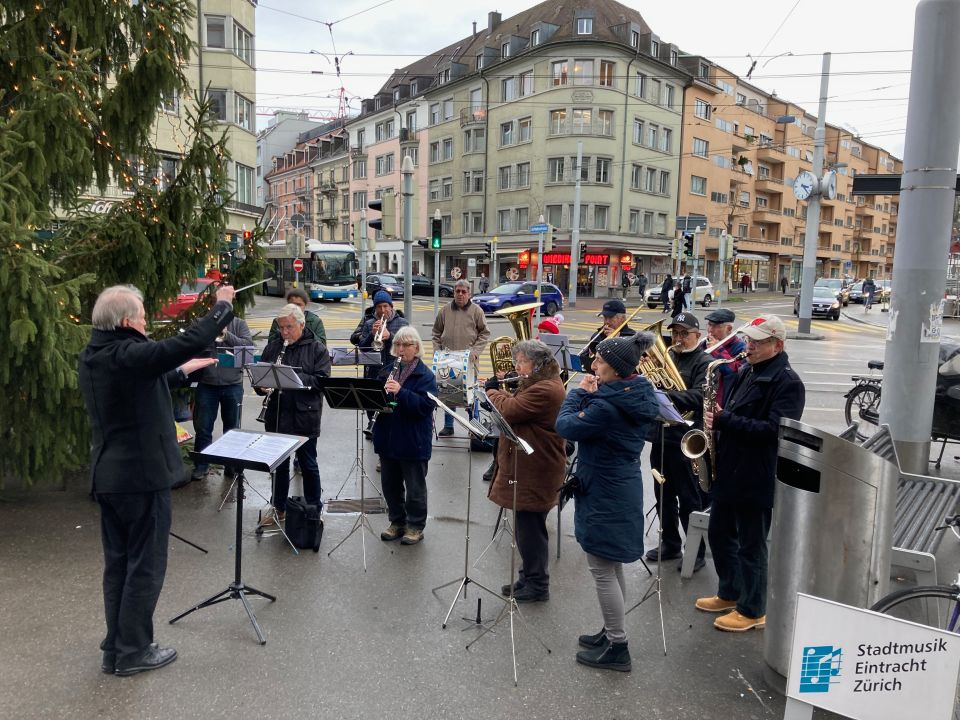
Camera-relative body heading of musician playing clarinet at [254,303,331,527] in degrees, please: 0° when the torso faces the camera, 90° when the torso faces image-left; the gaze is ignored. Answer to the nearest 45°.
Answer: approximately 45°

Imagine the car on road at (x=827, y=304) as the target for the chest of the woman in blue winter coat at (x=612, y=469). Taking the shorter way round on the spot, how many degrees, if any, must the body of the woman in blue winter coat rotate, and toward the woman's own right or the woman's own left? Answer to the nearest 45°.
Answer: approximately 90° to the woman's own right

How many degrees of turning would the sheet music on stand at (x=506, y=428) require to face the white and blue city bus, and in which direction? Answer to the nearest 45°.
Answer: approximately 90° to its left

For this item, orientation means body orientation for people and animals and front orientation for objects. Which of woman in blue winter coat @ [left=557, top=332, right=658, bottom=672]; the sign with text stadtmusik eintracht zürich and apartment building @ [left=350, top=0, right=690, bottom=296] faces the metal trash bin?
the apartment building

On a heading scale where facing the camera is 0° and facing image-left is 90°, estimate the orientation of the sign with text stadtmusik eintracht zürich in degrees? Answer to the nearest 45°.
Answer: approximately 0°

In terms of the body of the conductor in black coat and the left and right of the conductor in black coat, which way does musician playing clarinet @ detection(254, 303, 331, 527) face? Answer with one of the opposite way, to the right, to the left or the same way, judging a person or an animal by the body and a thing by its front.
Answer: the opposite way

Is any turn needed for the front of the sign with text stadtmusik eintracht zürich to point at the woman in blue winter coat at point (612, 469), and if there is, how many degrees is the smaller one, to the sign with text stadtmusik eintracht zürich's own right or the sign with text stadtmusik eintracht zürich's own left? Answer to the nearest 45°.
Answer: approximately 135° to the sign with text stadtmusik eintracht zürich's own right

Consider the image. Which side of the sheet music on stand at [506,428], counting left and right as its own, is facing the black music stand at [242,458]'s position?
back

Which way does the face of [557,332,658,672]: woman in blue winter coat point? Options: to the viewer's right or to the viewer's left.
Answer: to the viewer's left

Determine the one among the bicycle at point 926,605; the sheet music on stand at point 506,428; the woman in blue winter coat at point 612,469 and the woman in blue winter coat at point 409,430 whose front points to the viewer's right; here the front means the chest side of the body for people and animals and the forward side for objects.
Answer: the sheet music on stand
